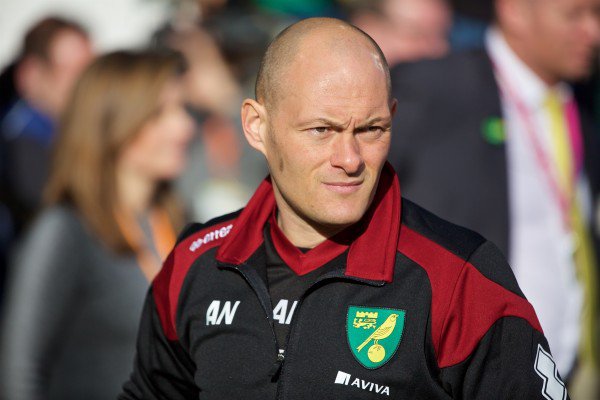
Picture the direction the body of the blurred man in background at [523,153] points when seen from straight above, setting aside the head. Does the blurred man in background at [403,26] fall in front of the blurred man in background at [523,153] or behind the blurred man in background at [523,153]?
behind

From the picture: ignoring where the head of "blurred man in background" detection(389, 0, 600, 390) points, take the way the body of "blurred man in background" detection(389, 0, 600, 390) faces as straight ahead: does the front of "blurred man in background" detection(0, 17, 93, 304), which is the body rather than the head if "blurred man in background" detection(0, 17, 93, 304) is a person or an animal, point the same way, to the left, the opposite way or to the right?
to the left

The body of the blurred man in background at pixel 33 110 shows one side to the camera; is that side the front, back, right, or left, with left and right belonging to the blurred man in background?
right

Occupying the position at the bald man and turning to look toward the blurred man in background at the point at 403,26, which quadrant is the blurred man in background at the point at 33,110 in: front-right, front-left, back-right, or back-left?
front-left

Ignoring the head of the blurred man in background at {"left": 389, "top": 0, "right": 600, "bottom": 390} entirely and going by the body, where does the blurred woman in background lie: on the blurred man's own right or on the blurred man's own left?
on the blurred man's own right

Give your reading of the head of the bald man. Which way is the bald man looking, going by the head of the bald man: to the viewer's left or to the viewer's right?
to the viewer's right

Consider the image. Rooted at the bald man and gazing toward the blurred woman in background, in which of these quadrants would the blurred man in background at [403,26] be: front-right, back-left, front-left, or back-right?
front-right

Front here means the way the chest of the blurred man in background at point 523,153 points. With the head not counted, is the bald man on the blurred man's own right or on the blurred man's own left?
on the blurred man's own right

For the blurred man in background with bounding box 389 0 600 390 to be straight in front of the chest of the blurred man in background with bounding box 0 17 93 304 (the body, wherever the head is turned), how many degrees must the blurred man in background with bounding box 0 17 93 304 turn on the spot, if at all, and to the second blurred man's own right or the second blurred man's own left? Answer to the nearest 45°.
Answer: approximately 45° to the second blurred man's own right

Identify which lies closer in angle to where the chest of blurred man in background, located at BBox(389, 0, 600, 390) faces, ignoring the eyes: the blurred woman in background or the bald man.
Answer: the bald man

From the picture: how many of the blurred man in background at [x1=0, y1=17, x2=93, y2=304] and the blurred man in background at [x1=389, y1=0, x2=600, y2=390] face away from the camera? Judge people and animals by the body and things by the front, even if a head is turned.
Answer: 0

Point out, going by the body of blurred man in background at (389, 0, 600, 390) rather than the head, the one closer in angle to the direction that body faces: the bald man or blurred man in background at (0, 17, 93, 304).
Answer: the bald man
